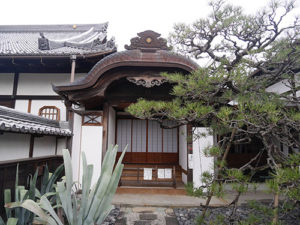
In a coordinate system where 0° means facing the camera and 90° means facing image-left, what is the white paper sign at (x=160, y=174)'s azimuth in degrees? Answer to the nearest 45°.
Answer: approximately 0°

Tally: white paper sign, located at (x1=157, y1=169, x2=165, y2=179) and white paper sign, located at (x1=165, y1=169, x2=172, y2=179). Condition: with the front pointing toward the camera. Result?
2

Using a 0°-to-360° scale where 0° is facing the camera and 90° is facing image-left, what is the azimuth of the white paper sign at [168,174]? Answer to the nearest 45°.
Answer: approximately 0°

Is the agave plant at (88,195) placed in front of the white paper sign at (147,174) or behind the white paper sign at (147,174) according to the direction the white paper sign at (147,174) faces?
in front
